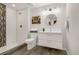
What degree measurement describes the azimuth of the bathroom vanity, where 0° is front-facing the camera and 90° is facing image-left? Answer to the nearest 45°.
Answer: approximately 45°

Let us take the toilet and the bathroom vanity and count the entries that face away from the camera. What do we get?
0

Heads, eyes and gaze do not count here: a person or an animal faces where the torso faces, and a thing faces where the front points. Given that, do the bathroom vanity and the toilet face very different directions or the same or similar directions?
same or similar directions

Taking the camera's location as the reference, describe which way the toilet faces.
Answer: facing the viewer and to the left of the viewer

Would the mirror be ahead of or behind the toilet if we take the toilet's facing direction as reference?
behind
